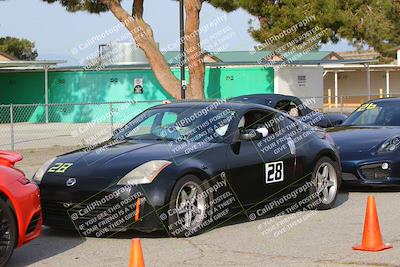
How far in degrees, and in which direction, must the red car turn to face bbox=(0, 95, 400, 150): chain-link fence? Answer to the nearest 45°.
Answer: approximately 135° to its right

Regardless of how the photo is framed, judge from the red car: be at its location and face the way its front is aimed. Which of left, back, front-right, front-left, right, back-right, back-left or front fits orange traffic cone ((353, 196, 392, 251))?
back-left

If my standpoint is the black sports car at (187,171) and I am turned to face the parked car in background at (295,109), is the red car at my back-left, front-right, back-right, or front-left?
back-left

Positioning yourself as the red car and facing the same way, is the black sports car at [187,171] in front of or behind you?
behind

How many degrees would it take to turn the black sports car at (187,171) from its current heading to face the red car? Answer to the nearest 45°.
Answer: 0° — it already faces it

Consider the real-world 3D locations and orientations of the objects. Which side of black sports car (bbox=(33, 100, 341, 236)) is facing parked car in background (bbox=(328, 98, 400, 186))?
back

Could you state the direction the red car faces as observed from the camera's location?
facing the viewer and to the left of the viewer

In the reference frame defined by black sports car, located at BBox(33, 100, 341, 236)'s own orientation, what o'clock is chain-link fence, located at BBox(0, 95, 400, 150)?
The chain-link fence is roughly at 4 o'clock from the black sports car.

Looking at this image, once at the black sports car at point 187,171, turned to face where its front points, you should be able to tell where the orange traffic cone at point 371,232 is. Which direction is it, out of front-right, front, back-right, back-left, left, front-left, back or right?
left

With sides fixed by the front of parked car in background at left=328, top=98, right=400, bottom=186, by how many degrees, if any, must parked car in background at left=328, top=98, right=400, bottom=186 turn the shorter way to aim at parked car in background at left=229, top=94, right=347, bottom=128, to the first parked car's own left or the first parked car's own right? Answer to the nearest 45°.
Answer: approximately 135° to the first parked car's own right

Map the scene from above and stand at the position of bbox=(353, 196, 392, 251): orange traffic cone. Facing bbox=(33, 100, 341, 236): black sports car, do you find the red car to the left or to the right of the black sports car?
left

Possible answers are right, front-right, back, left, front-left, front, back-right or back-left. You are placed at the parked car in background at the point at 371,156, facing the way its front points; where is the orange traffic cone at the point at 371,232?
front-left

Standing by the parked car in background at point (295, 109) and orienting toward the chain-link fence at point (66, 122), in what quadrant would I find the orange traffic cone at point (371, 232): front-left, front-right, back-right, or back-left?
back-left

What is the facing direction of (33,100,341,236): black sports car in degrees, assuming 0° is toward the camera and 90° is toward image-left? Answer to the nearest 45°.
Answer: approximately 45°
